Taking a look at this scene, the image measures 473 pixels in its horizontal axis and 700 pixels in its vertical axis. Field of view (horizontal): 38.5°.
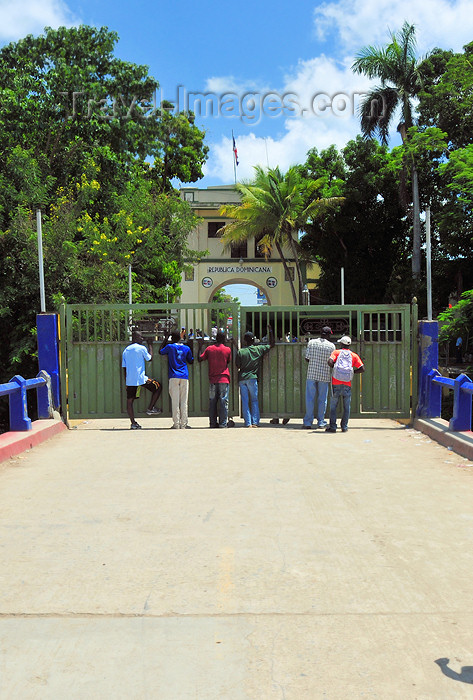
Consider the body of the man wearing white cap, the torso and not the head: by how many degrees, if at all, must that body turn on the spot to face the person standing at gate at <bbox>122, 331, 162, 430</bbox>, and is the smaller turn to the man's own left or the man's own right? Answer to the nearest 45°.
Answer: approximately 90° to the man's own left

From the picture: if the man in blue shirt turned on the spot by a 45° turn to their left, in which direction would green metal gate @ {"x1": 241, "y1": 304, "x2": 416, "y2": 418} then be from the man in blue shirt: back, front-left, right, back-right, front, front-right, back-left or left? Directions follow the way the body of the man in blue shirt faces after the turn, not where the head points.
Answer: back-right

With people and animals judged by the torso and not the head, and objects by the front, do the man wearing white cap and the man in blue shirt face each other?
no

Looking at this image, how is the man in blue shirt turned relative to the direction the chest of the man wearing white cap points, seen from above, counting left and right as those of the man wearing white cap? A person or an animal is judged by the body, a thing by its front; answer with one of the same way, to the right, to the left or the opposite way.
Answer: the same way

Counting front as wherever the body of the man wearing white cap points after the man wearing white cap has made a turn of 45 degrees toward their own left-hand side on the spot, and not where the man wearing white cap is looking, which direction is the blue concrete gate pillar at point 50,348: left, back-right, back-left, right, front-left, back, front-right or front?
front-left

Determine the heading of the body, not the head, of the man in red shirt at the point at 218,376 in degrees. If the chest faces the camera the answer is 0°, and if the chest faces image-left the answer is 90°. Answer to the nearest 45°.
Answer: approximately 180°

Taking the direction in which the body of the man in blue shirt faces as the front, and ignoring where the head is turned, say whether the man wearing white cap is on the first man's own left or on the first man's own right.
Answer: on the first man's own right

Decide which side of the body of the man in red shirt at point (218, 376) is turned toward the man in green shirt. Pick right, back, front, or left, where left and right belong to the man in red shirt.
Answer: right

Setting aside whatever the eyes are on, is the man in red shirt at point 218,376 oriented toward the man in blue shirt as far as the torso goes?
no

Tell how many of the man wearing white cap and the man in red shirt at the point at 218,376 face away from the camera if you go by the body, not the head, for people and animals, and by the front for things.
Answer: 2

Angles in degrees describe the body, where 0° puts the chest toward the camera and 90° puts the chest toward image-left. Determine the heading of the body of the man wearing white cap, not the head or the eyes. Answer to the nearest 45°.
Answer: approximately 180°

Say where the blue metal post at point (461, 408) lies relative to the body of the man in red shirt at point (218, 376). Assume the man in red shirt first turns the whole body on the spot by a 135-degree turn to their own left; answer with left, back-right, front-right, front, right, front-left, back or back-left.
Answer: left

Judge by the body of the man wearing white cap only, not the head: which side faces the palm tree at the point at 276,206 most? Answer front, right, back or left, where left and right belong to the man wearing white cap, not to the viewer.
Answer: front

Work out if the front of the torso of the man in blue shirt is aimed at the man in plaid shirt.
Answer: no

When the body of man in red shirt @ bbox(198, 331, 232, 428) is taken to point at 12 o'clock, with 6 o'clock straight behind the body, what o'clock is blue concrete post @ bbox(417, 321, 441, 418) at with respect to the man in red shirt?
The blue concrete post is roughly at 3 o'clock from the man in red shirt.

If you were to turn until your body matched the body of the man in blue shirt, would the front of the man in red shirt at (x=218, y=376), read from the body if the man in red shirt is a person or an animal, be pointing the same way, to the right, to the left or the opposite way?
the same way

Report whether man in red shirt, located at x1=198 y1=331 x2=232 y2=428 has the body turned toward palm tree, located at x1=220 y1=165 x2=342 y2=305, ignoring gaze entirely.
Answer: yes

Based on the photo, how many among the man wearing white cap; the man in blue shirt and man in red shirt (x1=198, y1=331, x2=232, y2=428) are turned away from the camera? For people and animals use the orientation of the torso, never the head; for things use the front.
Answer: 3

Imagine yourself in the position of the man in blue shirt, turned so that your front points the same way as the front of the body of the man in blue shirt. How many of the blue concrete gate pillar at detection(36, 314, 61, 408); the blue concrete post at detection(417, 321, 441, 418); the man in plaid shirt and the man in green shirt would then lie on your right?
3

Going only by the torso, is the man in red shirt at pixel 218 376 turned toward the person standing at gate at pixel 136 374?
no
